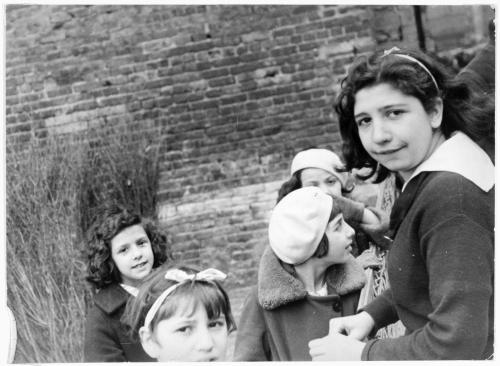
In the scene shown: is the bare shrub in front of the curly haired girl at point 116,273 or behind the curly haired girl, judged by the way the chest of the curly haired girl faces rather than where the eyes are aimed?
behind

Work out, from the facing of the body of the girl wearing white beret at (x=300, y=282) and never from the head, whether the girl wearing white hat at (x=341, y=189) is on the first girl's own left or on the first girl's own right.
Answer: on the first girl's own left

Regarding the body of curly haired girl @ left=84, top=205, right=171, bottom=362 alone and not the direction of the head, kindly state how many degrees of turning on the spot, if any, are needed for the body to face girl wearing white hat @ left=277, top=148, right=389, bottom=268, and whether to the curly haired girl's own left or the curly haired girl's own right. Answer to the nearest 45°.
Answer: approximately 45° to the curly haired girl's own left

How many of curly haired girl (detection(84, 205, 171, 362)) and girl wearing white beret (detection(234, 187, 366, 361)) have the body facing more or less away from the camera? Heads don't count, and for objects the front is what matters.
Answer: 0

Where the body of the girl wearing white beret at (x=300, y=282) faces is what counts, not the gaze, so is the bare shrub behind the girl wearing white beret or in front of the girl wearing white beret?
behind

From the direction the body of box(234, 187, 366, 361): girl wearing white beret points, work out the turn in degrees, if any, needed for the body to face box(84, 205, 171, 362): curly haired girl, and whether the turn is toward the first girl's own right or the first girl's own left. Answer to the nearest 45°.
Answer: approximately 180°

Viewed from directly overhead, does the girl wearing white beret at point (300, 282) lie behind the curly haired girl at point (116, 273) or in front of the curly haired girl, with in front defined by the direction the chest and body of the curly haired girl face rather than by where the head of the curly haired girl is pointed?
in front

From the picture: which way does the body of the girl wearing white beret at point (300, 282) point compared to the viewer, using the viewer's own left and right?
facing the viewer and to the right of the viewer

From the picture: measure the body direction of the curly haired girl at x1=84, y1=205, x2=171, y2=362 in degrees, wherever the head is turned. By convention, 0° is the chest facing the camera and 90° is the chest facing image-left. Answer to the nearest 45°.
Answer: approximately 315°

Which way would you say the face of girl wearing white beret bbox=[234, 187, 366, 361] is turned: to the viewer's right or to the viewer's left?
to the viewer's right
